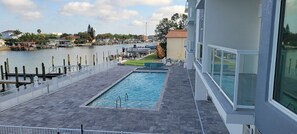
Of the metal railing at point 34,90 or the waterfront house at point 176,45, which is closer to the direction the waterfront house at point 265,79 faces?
the metal railing

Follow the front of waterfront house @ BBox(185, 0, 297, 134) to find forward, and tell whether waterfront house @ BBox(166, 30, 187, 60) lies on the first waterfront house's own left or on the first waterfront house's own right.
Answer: on the first waterfront house's own right

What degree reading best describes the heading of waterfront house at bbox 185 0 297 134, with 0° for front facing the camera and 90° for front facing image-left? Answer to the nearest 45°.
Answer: approximately 90°

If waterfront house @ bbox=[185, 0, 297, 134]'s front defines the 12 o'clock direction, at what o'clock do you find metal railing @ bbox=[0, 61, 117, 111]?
The metal railing is roughly at 1 o'clock from the waterfront house.
